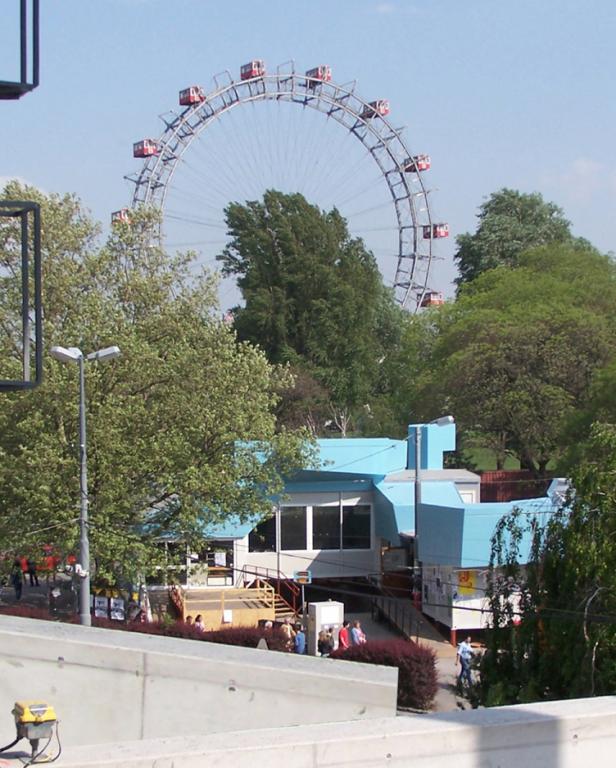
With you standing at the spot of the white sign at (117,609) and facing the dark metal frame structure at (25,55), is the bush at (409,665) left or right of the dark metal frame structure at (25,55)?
left

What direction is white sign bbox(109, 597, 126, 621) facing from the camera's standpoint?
toward the camera

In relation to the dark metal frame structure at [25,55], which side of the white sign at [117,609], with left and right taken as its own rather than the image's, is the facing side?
front

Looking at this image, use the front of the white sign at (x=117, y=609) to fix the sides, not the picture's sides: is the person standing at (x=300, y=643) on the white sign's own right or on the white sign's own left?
on the white sign's own left

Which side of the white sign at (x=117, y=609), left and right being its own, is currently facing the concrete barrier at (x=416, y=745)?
front

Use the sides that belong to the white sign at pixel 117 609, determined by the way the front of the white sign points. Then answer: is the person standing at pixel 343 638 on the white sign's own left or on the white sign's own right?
on the white sign's own left

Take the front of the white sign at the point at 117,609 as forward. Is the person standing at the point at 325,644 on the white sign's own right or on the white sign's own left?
on the white sign's own left

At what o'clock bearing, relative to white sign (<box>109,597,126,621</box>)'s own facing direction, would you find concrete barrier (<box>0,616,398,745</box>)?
The concrete barrier is roughly at 12 o'clock from the white sign.

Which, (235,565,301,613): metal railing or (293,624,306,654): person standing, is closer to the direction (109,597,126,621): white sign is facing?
the person standing

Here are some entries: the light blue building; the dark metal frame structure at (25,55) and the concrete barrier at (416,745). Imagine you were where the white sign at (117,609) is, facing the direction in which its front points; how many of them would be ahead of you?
2

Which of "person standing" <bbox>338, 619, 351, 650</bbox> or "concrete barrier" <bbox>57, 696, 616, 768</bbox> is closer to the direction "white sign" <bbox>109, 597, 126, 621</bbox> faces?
the concrete barrier
